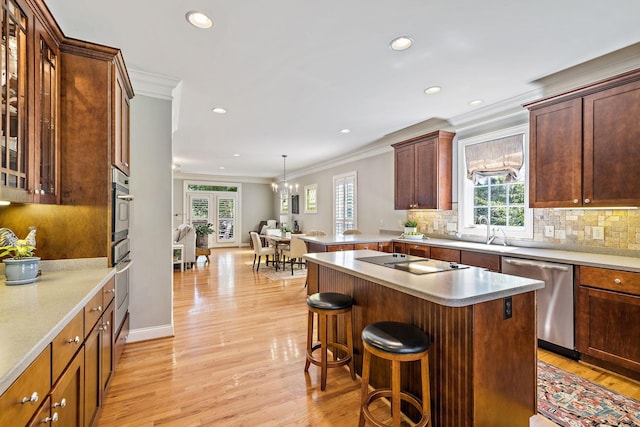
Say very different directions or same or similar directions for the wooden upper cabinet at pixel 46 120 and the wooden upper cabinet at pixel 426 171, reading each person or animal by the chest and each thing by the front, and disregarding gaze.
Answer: very different directions

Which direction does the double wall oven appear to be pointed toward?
to the viewer's right

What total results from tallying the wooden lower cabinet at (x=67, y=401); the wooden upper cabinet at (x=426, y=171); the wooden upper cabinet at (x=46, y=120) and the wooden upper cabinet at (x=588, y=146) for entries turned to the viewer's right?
2

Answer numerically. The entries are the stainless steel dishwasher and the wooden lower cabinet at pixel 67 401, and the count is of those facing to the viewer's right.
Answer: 1

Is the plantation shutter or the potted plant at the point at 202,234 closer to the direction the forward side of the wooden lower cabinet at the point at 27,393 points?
the plantation shutter

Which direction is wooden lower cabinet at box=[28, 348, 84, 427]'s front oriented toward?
to the viewer's right

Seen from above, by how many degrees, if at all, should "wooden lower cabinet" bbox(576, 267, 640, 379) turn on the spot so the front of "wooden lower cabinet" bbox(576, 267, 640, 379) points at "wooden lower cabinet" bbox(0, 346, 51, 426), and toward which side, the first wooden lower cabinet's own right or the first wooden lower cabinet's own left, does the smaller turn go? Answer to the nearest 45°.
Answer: approximately 45° to the first wooden lower cabinet's own left

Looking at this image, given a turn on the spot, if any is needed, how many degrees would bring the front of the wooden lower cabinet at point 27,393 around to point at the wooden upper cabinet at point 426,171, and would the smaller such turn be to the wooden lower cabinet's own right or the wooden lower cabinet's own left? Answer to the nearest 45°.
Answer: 0° — it already faces it

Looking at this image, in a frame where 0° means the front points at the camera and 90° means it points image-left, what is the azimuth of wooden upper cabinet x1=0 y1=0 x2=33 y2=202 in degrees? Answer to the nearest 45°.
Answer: approximately 270°
